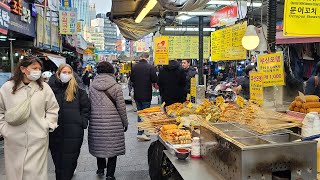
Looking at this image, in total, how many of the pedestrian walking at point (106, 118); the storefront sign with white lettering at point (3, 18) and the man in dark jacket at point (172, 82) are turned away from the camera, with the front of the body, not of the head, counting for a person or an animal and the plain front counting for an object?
2

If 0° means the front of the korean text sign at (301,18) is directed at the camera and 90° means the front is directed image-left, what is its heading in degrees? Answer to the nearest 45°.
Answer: approximately 0°

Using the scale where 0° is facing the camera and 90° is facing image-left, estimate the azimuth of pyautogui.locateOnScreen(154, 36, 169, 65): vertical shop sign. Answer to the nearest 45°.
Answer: approximately 0°

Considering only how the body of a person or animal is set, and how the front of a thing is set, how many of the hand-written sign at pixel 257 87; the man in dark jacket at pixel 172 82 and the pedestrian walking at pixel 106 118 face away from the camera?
2

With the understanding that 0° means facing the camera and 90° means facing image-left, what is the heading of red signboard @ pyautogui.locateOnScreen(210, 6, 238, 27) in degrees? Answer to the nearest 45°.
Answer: approximately 45°

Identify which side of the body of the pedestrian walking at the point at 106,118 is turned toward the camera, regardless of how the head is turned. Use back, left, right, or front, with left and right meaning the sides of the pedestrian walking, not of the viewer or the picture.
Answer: back
